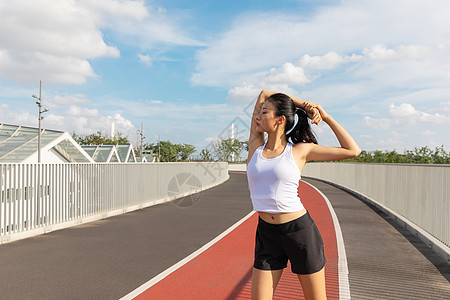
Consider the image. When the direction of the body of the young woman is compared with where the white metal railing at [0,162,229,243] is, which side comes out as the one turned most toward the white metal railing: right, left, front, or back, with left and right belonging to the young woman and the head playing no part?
right

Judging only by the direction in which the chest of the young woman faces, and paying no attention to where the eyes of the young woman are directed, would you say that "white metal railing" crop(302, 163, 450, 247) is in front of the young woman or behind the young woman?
behind

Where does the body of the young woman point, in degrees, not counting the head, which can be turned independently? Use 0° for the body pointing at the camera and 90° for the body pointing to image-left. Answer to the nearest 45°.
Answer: approximately 45°

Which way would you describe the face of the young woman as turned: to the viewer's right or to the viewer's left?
to the viewer's left
